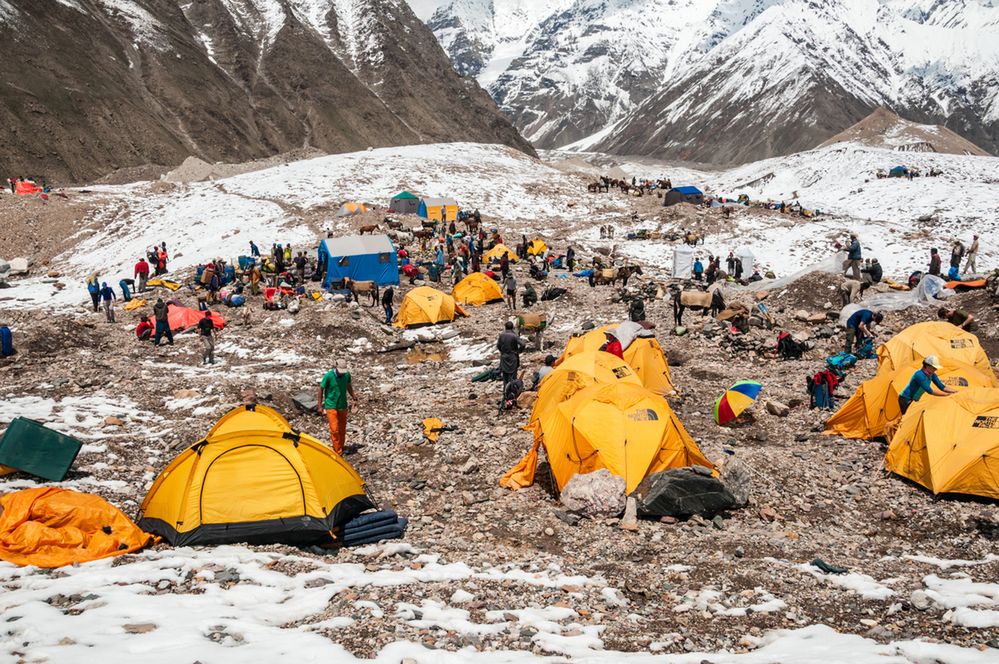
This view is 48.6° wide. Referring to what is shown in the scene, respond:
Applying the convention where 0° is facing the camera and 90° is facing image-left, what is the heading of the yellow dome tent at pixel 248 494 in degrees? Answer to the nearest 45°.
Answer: approximately 0°

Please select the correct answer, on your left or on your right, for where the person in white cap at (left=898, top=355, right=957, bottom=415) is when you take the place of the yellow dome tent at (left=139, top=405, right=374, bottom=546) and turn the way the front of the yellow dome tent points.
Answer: on your left

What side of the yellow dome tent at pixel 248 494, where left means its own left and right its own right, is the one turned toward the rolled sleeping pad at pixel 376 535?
left

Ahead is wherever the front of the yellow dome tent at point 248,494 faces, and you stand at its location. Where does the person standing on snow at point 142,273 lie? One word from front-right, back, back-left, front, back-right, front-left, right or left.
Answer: back

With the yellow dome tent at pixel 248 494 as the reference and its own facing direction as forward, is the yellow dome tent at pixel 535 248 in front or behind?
behind

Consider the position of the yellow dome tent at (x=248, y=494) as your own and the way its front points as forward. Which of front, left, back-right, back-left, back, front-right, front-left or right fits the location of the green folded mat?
back-right

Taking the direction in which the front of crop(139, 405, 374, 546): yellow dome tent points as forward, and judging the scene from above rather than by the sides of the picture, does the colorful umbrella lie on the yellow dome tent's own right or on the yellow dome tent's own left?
on the yellow dome tent's own left

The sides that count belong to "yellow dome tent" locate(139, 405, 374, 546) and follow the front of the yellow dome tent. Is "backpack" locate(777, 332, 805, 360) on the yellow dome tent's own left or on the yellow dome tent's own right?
on the yellow dome tent's own left

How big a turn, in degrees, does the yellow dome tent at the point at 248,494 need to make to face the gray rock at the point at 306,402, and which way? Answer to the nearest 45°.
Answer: approximately 180°

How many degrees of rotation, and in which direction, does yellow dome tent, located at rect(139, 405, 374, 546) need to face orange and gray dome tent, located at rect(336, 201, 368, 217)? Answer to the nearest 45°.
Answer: approximately 180°

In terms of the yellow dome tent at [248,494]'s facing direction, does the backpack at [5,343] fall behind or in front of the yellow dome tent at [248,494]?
behind

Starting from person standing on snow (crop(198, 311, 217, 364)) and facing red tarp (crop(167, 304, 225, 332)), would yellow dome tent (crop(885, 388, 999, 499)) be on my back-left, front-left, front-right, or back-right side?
back-right
